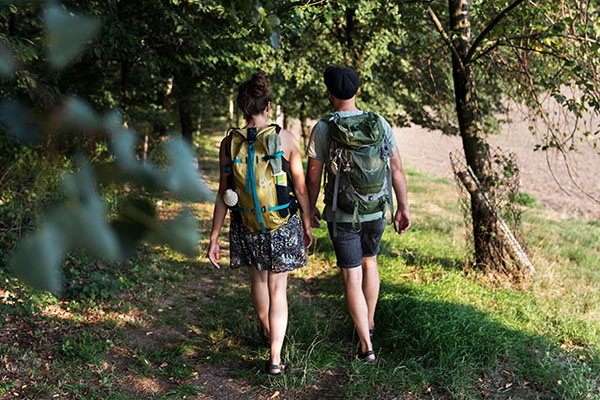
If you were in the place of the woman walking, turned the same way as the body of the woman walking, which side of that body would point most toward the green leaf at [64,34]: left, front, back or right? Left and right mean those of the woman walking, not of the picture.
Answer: back

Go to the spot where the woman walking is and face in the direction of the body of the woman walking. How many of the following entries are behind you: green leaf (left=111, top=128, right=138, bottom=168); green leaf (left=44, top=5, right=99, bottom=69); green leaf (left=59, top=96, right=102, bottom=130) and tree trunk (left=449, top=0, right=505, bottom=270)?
3

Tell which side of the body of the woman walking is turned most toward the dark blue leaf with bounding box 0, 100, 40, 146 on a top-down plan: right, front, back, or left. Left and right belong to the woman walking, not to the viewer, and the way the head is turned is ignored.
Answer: back

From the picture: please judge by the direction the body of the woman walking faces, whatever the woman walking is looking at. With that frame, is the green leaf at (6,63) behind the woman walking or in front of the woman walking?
behind

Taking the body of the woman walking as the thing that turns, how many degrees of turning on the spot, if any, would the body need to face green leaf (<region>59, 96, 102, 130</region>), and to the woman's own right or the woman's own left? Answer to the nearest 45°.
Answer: approximately 180°

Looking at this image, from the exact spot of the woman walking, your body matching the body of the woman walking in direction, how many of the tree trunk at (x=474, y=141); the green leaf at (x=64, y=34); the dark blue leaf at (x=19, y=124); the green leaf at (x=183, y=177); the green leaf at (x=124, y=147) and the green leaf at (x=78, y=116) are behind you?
5

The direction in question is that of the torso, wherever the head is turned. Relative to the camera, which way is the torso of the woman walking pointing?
away from the camera

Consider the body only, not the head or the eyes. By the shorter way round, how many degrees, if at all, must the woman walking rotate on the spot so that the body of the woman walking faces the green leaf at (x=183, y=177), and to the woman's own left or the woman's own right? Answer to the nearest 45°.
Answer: approximately 180°

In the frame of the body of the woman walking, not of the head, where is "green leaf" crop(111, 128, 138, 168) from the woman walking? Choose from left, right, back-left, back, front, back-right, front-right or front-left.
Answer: back

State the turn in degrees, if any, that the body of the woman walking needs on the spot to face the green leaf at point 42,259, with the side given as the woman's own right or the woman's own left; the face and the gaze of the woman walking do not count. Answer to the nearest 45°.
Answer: approximately 180°

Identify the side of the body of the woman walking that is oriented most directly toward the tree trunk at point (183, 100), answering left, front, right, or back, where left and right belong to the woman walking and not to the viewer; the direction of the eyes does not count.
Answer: front

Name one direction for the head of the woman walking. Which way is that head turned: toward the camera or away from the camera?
away from the camera

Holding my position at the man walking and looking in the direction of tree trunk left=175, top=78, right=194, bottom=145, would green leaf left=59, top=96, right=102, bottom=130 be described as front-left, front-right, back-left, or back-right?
back-left
